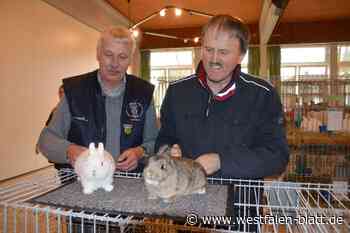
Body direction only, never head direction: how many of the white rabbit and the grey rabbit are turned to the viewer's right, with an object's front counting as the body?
0

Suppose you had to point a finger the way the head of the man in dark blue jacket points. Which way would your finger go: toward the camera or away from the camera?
toward the camera

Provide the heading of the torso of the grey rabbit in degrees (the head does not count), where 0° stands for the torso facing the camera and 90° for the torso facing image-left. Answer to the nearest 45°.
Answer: approximately 45°

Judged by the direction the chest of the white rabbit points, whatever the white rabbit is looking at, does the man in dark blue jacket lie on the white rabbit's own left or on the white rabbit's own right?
on the white rabbit's own left
